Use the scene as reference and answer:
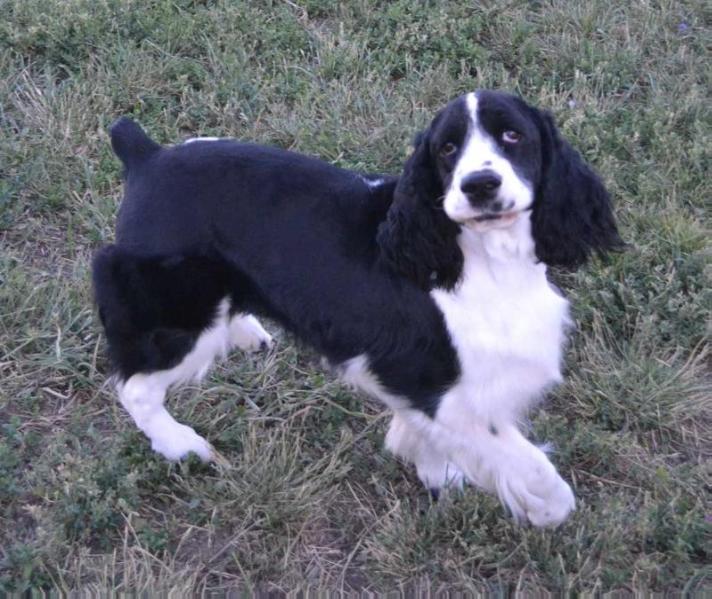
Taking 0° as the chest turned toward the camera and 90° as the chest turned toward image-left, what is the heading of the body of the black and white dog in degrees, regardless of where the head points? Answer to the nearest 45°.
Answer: approximately 315°
